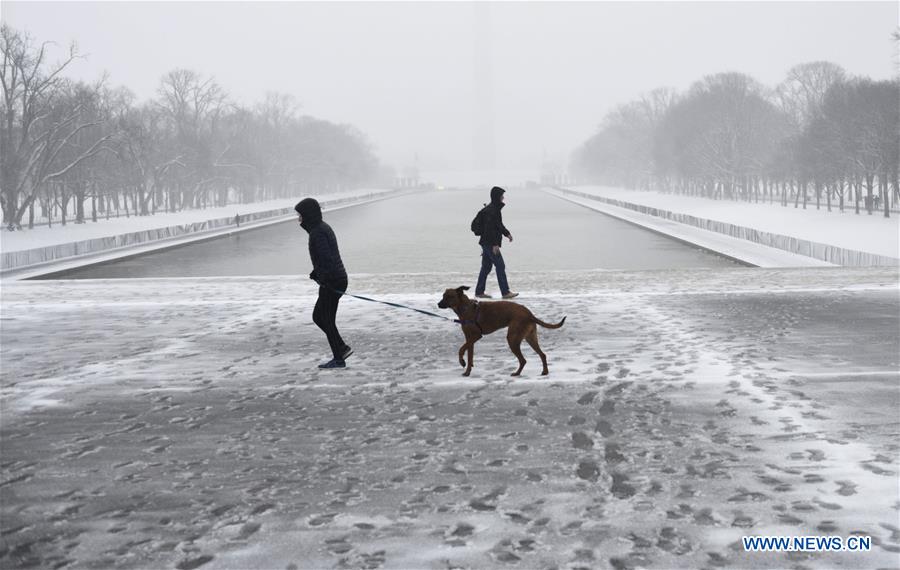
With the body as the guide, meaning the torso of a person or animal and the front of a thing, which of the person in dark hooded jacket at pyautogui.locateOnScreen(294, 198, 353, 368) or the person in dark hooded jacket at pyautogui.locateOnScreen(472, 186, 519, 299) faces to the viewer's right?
the person in dark hooded jacket at pyautogui.locateOnScreen(472, 186, 519, 299)

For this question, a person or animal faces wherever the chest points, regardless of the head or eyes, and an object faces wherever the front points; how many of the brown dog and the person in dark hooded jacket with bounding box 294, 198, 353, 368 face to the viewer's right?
0

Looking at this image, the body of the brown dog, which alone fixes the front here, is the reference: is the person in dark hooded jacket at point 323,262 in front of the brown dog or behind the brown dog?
in front

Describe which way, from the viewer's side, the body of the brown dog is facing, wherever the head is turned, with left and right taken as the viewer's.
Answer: facing to the left of the viewer

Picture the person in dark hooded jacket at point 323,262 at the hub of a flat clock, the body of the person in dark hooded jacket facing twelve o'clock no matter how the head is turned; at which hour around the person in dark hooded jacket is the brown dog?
The brown dog is roughly at 7 o'clock from the person in dark hooded jacket.

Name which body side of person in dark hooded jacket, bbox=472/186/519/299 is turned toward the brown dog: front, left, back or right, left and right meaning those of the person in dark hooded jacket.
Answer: right

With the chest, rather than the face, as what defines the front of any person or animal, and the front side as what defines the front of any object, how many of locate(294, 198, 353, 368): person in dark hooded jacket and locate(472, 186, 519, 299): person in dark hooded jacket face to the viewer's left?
1

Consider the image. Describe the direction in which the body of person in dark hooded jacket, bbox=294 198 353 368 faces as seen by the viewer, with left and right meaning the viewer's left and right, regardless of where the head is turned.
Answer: facing to the left of the viewer

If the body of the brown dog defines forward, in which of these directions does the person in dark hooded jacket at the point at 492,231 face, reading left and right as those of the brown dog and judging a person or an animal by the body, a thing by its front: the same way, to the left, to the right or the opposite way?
the opposite way

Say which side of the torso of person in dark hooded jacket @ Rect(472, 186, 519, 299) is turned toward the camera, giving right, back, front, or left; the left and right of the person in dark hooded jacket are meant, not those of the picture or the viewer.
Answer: right

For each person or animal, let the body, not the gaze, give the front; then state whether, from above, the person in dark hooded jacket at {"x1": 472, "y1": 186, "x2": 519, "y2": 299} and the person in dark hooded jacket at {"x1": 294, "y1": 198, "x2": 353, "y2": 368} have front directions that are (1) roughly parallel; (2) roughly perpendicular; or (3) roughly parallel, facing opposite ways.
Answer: roughly parallel, facing opposite ways

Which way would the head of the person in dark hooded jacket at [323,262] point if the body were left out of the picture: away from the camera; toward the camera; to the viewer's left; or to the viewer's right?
to the viewer's left
